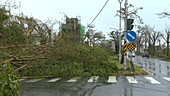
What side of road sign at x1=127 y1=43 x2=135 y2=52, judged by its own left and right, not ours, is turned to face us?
front

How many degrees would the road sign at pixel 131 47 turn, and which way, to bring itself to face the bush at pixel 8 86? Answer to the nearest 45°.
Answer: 0° — it already faces it

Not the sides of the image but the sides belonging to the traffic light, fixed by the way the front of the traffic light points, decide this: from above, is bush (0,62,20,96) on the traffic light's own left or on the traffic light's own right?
on the traffic light's own right

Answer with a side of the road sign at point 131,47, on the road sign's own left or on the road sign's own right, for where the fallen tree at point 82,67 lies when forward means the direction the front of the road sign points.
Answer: on the road sign's own right
